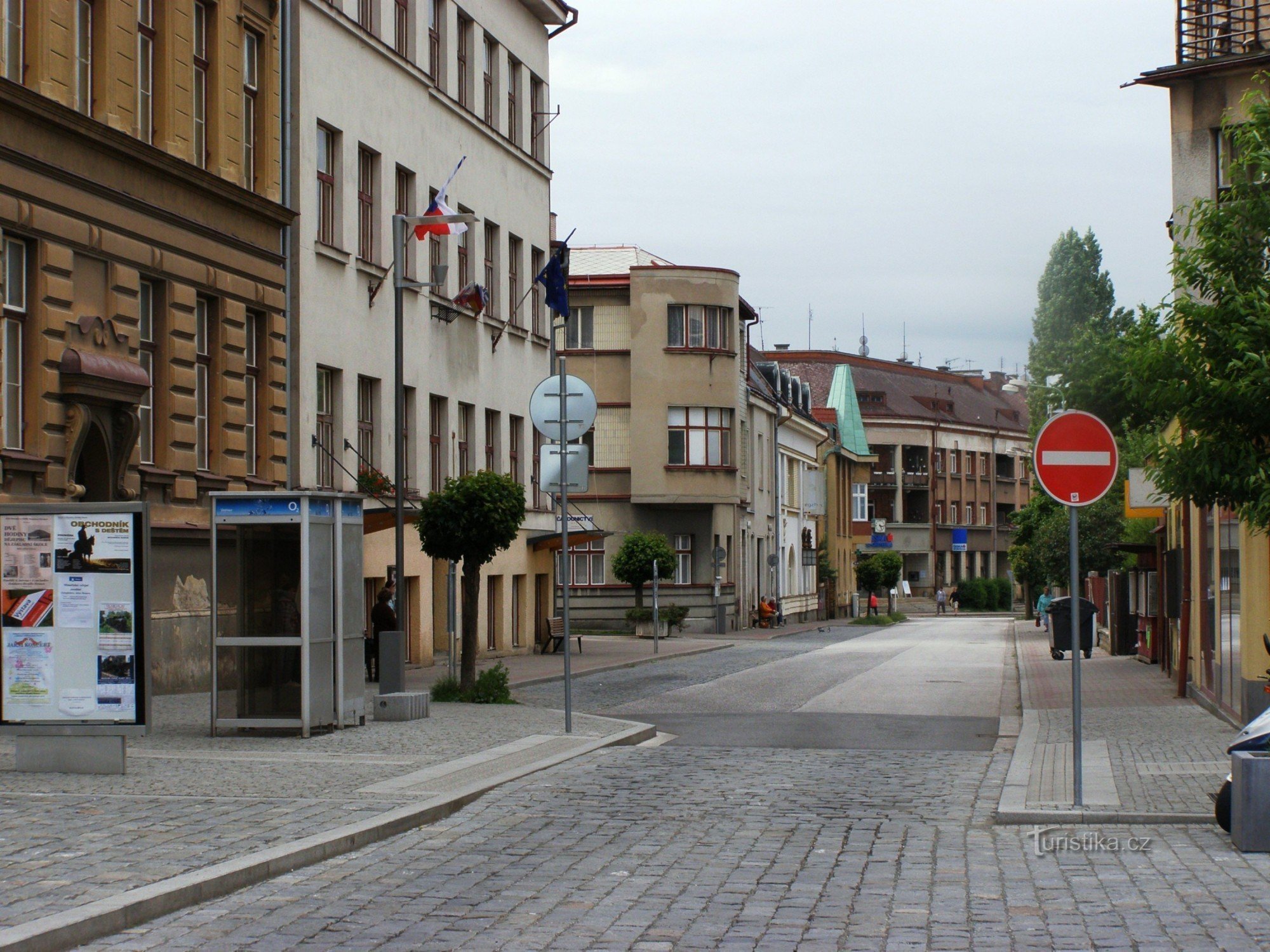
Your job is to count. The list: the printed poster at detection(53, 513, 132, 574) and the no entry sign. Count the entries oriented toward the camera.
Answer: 2

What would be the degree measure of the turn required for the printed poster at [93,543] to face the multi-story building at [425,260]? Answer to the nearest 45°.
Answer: approximately 180°

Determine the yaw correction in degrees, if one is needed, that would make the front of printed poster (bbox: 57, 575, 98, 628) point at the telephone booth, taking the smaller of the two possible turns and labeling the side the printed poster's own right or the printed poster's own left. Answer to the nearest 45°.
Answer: approximately 135° to the printed poster's own left

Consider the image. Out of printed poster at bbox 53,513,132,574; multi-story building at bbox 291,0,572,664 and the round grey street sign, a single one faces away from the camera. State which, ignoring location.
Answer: the round grey street sign

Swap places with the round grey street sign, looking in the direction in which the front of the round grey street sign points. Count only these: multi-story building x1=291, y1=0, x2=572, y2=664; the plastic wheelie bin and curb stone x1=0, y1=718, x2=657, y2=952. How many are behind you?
1

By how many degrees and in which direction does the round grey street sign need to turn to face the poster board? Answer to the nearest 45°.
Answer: approximately 135° to its left

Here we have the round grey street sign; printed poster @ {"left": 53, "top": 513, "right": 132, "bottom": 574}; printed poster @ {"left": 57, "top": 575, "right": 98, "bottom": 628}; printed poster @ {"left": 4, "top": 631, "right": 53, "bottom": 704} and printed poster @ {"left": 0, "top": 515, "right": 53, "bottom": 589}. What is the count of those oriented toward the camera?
4

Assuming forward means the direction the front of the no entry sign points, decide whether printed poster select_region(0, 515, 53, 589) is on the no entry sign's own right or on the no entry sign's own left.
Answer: on the no entry sign's own right

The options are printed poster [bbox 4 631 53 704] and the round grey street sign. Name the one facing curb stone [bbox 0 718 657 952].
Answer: the printed poster

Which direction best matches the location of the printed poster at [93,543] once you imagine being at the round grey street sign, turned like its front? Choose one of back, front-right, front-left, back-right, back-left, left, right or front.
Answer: back-left
